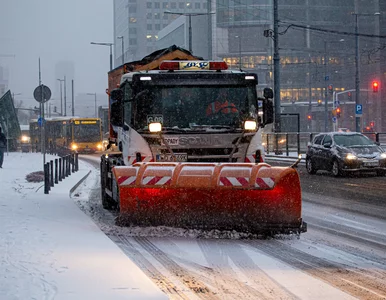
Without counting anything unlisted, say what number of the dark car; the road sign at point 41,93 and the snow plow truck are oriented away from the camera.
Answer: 1

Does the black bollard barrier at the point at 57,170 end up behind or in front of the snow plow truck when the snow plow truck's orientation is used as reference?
behind

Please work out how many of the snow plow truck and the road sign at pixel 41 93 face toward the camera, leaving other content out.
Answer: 1

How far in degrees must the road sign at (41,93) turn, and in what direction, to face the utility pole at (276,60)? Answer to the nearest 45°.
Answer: approximately 45° to its right

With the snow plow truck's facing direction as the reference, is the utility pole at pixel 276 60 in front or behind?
behind

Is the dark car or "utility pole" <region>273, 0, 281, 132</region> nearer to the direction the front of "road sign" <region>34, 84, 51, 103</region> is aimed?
the utility pole

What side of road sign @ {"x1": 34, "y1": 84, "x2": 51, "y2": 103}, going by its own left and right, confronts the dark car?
right

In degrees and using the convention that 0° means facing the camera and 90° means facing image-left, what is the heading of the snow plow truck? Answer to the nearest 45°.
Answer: approximately 0°

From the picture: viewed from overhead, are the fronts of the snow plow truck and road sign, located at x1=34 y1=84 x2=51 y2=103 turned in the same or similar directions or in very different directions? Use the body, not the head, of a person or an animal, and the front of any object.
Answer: very different directions

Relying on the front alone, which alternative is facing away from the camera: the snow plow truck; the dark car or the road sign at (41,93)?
the road sign

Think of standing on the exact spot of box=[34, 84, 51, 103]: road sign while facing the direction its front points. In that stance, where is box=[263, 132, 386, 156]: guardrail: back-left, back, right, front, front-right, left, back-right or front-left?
front-right

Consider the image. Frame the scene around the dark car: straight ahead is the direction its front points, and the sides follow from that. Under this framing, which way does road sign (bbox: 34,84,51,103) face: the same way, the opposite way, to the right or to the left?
the opposite way

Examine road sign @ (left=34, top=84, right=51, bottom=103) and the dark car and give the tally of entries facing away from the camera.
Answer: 1

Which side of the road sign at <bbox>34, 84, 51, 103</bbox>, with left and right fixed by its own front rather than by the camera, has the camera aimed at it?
back
